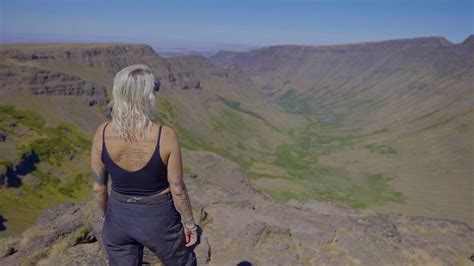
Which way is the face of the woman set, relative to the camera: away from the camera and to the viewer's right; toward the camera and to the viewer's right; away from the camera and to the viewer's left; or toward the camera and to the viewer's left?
away from the camera and to the viewer's right

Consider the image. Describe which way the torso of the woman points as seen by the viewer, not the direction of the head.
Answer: away from the camera
